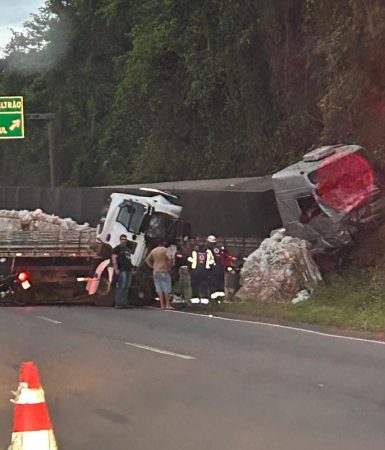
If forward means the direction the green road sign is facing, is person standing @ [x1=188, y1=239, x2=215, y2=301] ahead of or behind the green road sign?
ahead

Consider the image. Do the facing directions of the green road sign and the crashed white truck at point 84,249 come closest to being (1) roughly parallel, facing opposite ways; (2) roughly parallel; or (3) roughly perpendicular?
roughly perpendicular

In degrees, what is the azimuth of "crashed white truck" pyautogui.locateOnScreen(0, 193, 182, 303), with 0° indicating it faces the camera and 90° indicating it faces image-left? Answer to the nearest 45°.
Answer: approximately 270°

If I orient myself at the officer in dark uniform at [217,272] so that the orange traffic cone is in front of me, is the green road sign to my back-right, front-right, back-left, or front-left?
back-right

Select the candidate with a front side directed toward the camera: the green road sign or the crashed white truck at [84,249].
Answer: the green road sign

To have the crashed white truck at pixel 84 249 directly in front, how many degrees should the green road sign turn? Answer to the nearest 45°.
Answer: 0° — it already faces it

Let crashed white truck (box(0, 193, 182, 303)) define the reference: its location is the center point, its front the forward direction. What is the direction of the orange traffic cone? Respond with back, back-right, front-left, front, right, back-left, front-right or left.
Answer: right

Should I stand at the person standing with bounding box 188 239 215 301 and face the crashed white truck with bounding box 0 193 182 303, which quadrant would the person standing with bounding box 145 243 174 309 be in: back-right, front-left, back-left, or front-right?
front-left

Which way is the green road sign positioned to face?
toward the camera

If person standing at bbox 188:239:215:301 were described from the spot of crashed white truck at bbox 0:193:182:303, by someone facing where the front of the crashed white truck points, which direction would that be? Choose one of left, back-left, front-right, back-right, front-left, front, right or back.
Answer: front

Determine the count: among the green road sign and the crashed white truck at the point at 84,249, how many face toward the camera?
1

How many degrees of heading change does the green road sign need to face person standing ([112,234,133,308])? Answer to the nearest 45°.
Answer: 0° — it already faces them
